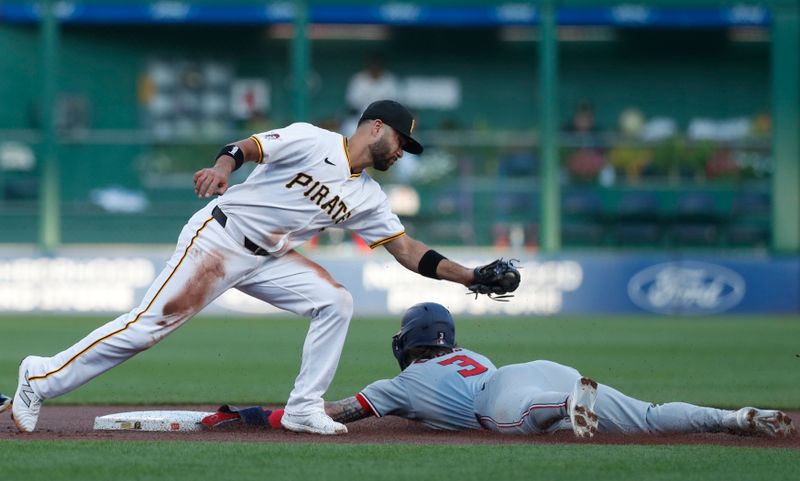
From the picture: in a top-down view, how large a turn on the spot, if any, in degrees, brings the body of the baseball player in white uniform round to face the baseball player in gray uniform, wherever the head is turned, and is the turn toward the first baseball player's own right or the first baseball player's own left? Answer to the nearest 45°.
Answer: approximately 45° to the first baseball player's own left

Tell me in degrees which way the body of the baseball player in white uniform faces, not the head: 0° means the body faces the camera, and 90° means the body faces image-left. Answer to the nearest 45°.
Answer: approximately 315°

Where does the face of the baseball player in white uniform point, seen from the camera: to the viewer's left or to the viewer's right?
to the viewer's right
